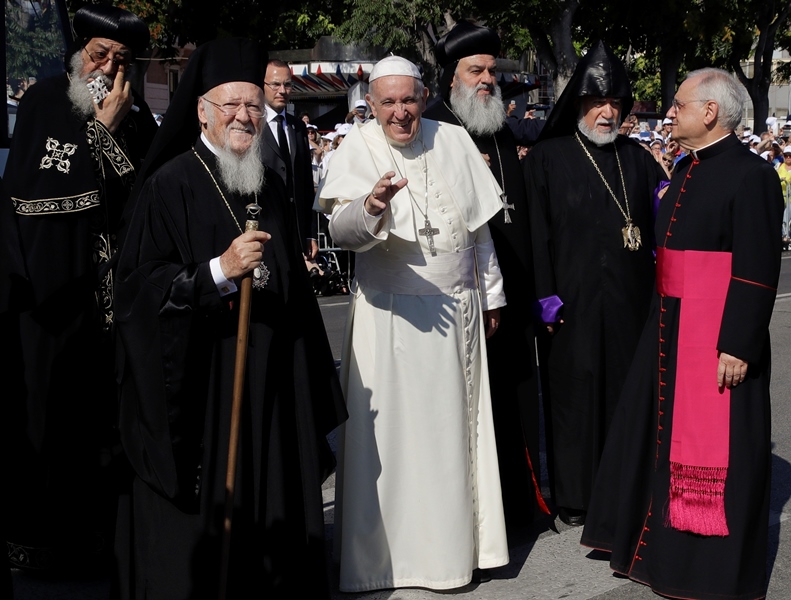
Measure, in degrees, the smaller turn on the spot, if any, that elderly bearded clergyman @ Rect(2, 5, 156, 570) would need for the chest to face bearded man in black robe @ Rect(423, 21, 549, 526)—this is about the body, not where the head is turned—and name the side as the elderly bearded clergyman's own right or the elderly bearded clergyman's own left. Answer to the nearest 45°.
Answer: approximately 45° to the elderly bearded clergyman's own left

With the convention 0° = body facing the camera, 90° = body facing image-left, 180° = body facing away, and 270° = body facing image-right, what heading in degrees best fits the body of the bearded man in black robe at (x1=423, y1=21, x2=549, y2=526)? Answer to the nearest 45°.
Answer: approximately 315°

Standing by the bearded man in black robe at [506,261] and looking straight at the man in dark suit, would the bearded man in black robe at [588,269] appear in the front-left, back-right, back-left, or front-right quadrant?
back-right

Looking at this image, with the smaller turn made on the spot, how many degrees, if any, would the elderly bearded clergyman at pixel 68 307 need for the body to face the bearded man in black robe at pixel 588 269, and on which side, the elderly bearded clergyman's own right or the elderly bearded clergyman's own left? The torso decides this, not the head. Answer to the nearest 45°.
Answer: approximately 45° to the elderly bearded clergyman's own left

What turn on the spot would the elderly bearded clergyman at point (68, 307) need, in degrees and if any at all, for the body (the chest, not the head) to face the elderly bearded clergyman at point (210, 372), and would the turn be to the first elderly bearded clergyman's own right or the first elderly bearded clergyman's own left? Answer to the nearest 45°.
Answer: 0° — they already face them

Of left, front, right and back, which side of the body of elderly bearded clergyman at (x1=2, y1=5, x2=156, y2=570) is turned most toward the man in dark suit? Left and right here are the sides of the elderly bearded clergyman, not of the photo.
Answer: left
